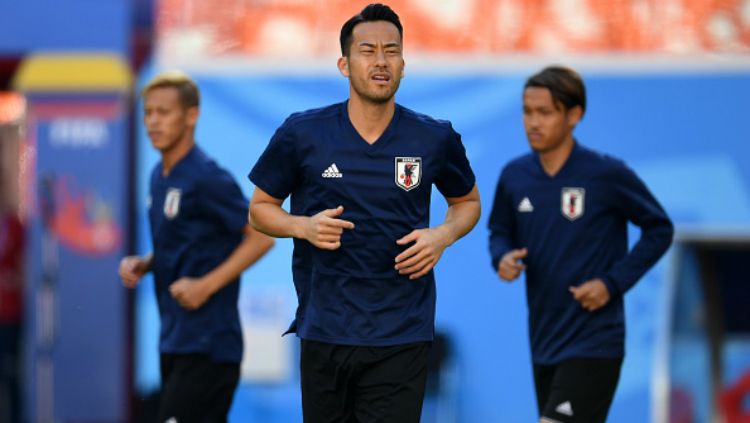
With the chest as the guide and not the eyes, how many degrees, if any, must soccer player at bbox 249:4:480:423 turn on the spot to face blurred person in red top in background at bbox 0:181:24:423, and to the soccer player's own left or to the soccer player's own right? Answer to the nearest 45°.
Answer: approximately 135° to the soccer player's own right

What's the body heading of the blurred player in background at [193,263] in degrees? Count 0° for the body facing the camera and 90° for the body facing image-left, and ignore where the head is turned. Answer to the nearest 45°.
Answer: approximately 45°

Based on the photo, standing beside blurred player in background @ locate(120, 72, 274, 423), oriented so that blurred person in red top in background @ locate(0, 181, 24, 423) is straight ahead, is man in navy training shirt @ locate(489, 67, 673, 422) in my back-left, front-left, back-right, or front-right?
back-right

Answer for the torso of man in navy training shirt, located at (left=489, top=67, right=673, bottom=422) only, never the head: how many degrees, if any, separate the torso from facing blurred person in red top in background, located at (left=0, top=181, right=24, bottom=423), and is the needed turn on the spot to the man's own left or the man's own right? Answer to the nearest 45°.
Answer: approximately 90° to the man's own right

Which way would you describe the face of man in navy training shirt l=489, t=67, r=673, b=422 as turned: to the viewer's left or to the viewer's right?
to the viewer's left

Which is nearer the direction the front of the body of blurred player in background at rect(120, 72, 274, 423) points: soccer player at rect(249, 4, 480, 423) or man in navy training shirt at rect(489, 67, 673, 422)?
the soccer player

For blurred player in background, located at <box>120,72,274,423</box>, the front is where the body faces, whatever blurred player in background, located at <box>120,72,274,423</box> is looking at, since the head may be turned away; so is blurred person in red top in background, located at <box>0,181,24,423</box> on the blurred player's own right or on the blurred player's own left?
on the blurred player's own right

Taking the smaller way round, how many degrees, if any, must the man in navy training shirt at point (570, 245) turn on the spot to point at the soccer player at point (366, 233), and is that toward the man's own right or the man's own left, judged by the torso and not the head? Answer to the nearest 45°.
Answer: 0° — they already face them

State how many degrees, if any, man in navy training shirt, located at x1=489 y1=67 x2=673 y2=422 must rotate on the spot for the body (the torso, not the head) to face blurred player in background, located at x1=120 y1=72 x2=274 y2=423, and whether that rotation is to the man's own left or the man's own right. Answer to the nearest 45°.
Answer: approximately 45° to the man's own right

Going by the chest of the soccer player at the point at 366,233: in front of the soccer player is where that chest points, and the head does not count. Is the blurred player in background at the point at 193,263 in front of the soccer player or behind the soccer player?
behind
